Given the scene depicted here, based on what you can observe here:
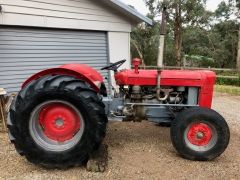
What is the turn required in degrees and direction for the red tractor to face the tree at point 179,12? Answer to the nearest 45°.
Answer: approximately 90° to its left

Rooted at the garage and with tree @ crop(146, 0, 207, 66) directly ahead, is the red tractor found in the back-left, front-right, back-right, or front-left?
back-right

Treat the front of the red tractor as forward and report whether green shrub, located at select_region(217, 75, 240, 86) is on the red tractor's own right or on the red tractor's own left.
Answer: on the red tractor's own left

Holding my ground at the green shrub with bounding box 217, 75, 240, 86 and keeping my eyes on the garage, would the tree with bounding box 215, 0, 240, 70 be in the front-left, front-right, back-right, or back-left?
back-right

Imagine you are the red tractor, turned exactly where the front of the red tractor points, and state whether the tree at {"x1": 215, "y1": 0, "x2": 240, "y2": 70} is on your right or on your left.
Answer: on your left

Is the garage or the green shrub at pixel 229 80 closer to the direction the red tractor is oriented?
the green shrub

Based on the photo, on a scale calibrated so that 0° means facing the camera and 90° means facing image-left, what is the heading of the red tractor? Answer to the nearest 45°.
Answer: approximately 270°

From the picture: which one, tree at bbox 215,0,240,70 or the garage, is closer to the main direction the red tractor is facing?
the tree
